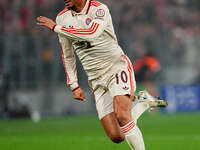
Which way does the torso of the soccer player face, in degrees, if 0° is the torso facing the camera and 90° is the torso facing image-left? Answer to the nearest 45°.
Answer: approximately 45°
